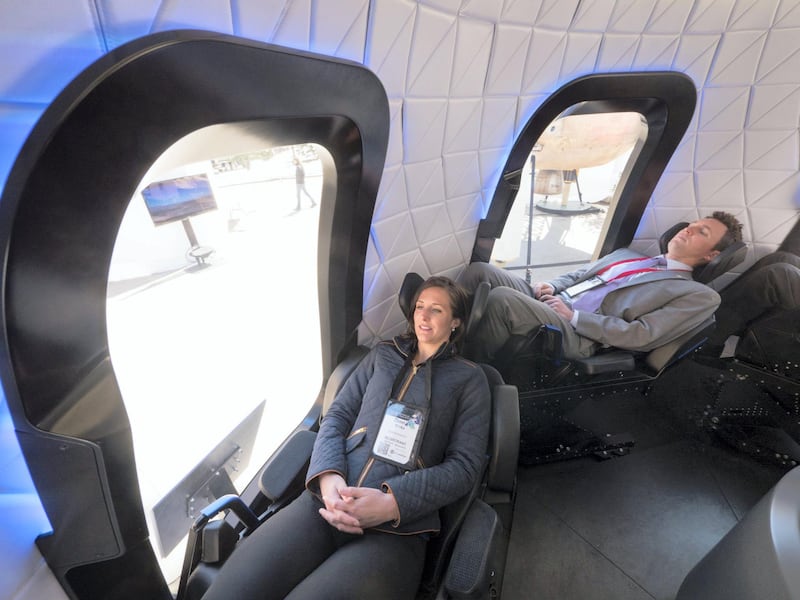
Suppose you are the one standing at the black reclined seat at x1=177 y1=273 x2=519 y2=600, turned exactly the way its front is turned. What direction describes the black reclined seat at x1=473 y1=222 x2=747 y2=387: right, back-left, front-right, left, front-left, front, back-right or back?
back

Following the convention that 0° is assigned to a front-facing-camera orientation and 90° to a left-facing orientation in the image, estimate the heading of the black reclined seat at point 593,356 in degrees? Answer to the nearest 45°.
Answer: approximately 90°

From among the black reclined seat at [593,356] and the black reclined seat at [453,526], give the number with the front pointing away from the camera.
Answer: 0

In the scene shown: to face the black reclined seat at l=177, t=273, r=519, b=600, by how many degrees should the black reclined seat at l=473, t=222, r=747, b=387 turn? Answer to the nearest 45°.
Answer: approximately 90° to its left

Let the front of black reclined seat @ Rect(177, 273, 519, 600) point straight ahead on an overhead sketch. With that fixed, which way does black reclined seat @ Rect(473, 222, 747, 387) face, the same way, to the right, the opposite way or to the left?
to the right

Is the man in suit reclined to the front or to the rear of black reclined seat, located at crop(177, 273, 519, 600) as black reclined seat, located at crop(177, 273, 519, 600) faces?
to the rear

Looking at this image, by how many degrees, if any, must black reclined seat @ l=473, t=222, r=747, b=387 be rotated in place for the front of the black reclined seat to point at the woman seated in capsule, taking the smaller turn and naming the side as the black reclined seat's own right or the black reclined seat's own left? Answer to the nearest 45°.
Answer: approximately 45° to the black reclined seat's own left
